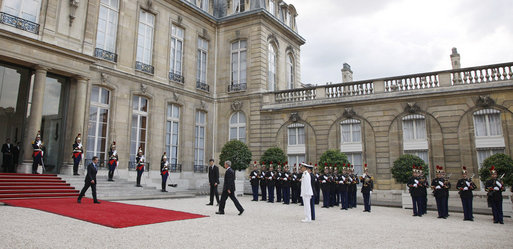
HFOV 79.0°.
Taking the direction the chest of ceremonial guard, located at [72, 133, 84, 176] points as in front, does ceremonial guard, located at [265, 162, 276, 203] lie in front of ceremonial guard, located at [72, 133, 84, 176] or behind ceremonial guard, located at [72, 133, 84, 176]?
in front

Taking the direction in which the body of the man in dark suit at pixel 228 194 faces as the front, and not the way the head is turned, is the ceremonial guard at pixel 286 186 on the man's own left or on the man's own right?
on the man's own right

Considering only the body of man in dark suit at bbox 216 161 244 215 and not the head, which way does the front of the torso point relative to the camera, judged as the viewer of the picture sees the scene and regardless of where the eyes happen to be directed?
to the viewer's left

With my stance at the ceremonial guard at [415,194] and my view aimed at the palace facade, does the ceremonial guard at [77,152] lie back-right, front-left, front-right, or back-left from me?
front-left

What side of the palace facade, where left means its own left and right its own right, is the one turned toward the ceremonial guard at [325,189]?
front

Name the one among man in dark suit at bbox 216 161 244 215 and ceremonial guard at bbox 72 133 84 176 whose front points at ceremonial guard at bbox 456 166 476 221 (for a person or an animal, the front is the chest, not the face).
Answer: ceremonial guard at bbox 72 133 84 176

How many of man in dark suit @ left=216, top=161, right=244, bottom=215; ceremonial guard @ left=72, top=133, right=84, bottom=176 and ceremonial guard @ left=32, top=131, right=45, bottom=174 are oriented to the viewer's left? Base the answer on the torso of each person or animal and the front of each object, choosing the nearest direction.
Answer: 1

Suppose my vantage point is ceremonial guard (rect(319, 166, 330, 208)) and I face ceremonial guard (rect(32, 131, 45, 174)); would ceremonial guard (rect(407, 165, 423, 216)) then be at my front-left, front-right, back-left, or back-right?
back-left

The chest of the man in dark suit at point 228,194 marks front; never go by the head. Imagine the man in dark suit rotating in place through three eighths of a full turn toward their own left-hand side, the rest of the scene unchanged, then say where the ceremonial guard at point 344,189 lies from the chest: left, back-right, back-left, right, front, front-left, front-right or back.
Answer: left

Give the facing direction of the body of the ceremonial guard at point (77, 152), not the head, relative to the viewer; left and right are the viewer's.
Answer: facing the viewer and to the right of the viewer

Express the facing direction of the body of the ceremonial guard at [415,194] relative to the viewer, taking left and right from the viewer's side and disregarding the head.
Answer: facing the viewer and to the left of the viewer

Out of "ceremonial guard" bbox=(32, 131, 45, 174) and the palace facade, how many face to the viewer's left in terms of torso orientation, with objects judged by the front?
0

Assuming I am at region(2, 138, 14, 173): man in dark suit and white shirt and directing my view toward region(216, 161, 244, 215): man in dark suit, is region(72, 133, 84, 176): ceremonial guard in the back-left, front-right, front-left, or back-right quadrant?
front-left

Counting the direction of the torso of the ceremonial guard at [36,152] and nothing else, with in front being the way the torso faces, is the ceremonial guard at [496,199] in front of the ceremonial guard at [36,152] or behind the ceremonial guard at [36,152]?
in front

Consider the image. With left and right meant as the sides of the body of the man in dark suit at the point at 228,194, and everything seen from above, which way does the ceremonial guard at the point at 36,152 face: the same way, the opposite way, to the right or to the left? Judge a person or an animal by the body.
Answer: the opposite way

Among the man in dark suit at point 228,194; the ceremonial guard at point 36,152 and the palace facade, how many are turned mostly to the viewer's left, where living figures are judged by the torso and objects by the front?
1

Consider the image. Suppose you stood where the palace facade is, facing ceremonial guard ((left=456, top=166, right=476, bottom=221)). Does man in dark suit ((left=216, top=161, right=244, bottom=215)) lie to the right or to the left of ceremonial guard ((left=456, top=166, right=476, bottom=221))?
right
